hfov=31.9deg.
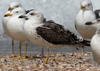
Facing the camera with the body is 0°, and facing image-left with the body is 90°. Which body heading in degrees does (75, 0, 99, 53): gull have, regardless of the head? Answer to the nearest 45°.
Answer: approximately 45°

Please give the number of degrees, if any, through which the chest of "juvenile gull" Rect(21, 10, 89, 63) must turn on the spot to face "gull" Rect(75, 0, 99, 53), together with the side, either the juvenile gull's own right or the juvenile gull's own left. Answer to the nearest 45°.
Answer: approximately 135° to the juvenile gull's own right

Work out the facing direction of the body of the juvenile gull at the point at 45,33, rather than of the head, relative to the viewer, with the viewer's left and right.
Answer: facing to the left of the viewer

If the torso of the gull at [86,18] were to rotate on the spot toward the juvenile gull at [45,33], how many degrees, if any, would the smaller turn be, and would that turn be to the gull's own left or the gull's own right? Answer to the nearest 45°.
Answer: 0° — it already faces it

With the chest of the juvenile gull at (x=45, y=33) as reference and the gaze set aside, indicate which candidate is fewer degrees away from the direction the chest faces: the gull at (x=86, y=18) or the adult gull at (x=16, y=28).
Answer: the adult gull
